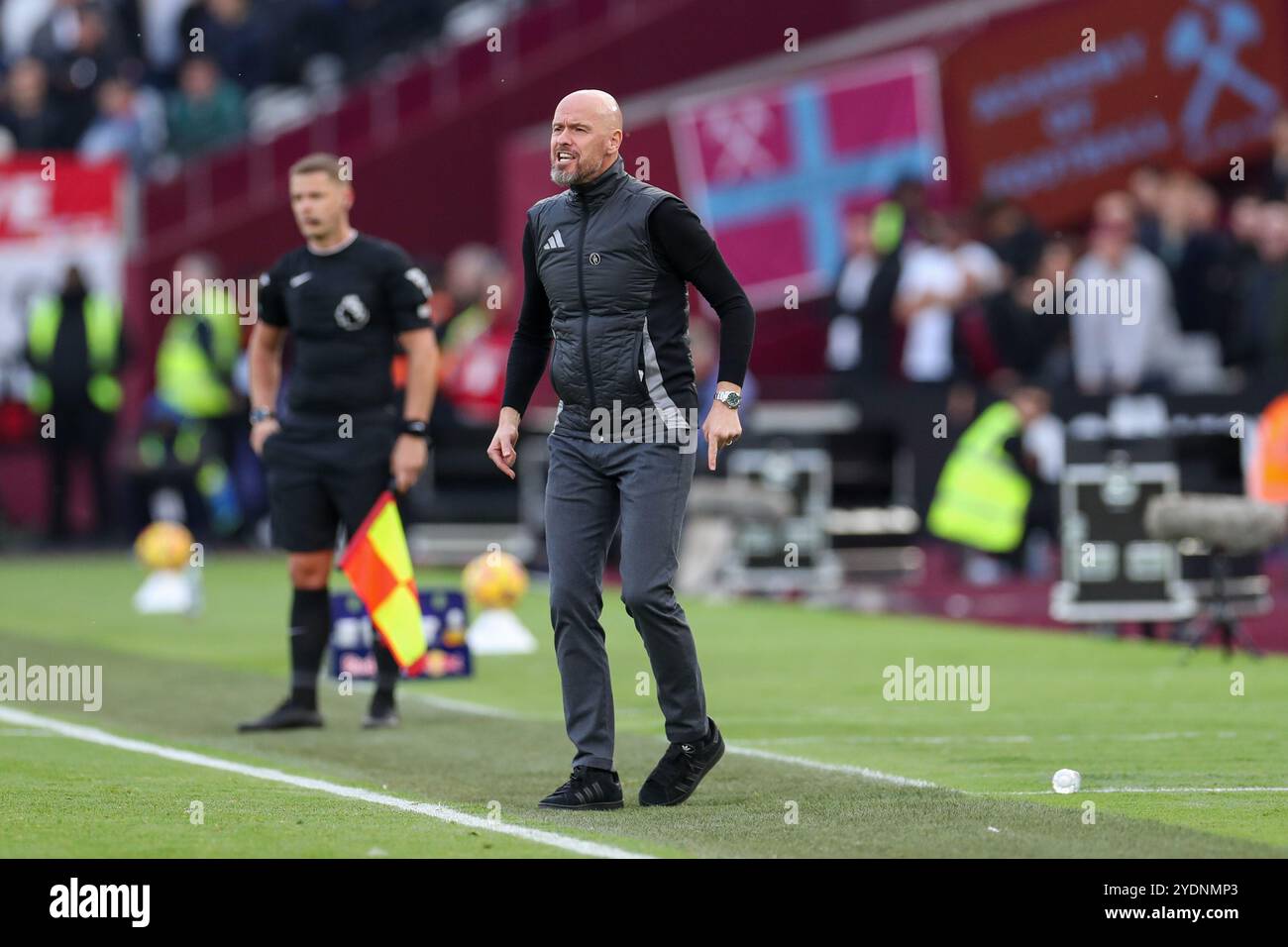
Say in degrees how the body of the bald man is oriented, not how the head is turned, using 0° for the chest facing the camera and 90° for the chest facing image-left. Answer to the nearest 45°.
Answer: approximately 45°

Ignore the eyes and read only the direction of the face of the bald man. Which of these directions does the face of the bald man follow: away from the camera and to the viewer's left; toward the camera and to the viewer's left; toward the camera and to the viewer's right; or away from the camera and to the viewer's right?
toward the camera and to the viewer's left

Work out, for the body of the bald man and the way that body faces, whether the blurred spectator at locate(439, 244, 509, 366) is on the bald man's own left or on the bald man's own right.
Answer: on the bald man's own right

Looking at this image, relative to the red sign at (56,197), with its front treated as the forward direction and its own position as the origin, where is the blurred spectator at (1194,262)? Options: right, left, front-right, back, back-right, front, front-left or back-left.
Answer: front-left

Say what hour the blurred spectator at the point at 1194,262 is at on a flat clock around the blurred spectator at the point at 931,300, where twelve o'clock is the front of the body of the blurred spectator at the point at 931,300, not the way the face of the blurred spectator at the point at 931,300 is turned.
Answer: the blurred spectator at the point at 1194,262 is roughly at 9 o'clock from the blurred spectator at the point at 931,300.

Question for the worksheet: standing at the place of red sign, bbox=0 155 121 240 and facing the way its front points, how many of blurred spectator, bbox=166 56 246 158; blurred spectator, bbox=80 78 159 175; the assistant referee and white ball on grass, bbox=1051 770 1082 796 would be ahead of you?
2

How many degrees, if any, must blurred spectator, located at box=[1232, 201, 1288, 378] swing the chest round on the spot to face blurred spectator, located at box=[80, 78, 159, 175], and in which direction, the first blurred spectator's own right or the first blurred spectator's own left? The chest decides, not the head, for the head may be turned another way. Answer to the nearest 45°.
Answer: approximately 90° to the first blurred spectator's own right
